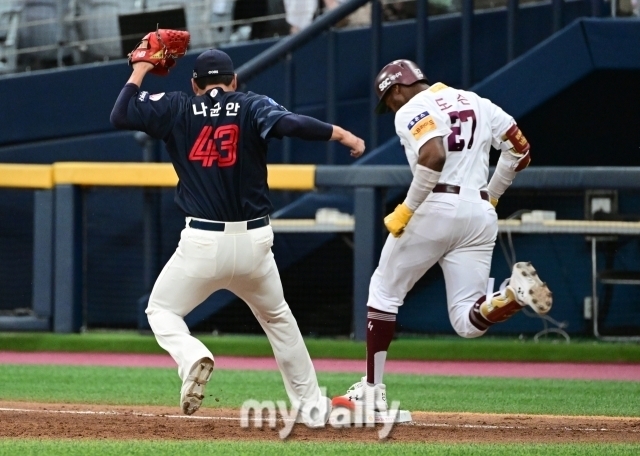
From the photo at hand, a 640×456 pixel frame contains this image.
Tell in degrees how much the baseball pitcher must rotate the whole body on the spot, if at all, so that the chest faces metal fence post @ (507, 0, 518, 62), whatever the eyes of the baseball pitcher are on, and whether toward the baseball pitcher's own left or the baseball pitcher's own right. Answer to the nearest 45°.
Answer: approximately 45° to the baseball pitcher's own right

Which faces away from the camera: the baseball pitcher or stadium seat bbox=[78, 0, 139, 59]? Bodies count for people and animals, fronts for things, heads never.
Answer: the baseball pitcher

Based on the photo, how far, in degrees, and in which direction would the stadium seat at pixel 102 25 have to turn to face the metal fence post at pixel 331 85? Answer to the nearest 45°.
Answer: approximately 45° to its left

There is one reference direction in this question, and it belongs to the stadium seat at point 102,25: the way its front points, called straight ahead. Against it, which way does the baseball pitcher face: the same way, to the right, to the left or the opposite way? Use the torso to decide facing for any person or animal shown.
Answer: the opposite way

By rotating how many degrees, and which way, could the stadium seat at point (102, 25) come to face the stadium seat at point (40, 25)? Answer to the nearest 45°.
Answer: approximately 90° to its right

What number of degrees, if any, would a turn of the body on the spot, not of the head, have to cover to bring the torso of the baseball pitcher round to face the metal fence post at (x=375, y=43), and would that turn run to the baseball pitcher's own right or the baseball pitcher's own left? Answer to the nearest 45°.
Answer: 0° — they already face it

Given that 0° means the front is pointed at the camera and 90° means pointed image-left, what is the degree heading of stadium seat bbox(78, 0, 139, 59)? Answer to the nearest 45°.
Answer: approximately 0°

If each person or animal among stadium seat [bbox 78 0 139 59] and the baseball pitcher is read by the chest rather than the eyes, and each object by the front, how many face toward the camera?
1

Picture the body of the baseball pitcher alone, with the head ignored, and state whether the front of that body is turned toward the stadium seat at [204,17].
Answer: yes

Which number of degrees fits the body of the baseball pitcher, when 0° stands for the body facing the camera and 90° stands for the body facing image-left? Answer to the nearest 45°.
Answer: approximately 180°

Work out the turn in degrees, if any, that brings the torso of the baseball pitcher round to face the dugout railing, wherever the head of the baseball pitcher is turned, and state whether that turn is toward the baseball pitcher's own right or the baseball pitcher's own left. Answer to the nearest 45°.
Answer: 0° — they already face it
